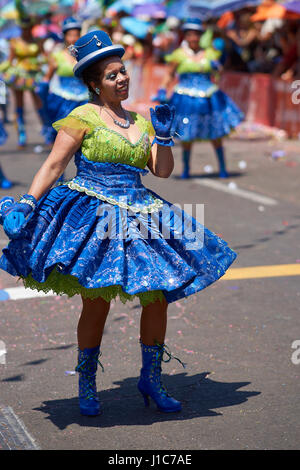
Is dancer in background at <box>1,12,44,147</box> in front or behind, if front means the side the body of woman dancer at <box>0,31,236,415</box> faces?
behind

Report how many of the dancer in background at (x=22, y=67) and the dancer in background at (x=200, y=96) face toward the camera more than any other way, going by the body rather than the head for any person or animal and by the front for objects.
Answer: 2

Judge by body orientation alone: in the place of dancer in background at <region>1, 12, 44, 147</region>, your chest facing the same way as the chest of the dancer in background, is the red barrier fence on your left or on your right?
on your left

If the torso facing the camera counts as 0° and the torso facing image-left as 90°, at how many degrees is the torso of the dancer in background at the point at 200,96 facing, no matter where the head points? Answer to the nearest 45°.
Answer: approximately 0°

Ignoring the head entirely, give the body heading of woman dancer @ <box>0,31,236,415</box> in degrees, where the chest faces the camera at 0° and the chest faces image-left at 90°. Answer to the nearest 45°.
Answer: approximately 315°

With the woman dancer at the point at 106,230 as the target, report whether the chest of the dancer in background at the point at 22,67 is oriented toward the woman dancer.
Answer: yes
